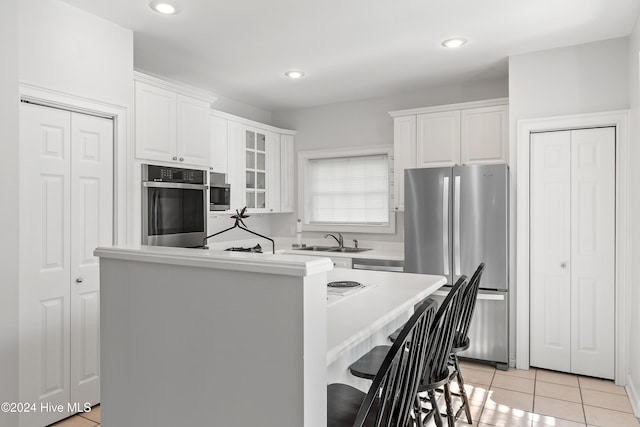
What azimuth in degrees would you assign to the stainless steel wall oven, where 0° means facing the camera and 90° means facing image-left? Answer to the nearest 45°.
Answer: approximately 315°

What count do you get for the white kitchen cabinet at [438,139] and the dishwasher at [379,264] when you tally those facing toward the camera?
2

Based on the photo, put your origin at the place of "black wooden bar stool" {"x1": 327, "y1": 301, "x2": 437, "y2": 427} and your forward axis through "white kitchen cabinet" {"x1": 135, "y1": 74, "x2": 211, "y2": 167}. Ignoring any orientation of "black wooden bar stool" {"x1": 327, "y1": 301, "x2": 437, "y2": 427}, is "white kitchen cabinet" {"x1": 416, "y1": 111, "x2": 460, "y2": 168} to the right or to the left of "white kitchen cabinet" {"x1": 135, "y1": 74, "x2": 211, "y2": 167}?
right

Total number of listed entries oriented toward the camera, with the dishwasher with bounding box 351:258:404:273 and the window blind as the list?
2

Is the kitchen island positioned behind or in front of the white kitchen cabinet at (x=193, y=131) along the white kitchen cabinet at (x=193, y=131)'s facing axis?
in front

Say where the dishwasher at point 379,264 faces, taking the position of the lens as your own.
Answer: facing the viewer

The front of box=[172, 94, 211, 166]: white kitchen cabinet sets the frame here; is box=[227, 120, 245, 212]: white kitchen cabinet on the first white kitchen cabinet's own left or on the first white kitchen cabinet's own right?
on the first white kitchen cabinet's own left

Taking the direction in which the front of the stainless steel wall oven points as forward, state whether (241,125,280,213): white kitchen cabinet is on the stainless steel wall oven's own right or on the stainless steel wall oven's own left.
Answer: on the stainless steel wall oven's own left

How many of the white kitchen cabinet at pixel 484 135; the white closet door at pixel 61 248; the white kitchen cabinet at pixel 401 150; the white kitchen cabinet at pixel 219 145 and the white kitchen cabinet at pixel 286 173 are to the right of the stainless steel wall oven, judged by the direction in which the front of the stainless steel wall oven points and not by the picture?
1

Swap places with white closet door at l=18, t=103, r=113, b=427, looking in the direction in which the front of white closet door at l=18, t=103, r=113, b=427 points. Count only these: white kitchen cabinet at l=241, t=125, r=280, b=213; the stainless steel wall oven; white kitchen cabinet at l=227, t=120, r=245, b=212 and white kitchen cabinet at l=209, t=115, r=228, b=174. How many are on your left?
4

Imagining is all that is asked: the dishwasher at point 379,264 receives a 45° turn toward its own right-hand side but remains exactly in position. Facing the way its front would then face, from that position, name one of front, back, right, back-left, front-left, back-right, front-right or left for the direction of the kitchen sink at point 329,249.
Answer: right

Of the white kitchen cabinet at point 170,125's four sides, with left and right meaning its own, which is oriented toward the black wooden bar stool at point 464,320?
front

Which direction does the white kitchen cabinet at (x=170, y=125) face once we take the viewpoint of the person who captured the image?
facing the viewer and to the right of the viewer

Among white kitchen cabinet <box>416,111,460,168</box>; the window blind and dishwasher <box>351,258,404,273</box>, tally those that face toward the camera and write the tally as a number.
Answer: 3

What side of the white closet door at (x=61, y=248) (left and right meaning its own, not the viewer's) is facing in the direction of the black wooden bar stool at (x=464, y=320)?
front

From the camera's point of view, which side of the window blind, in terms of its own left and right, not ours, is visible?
front

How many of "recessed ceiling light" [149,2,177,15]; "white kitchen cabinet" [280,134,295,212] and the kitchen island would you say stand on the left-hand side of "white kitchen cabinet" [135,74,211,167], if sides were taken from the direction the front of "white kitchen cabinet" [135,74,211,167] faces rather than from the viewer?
1
